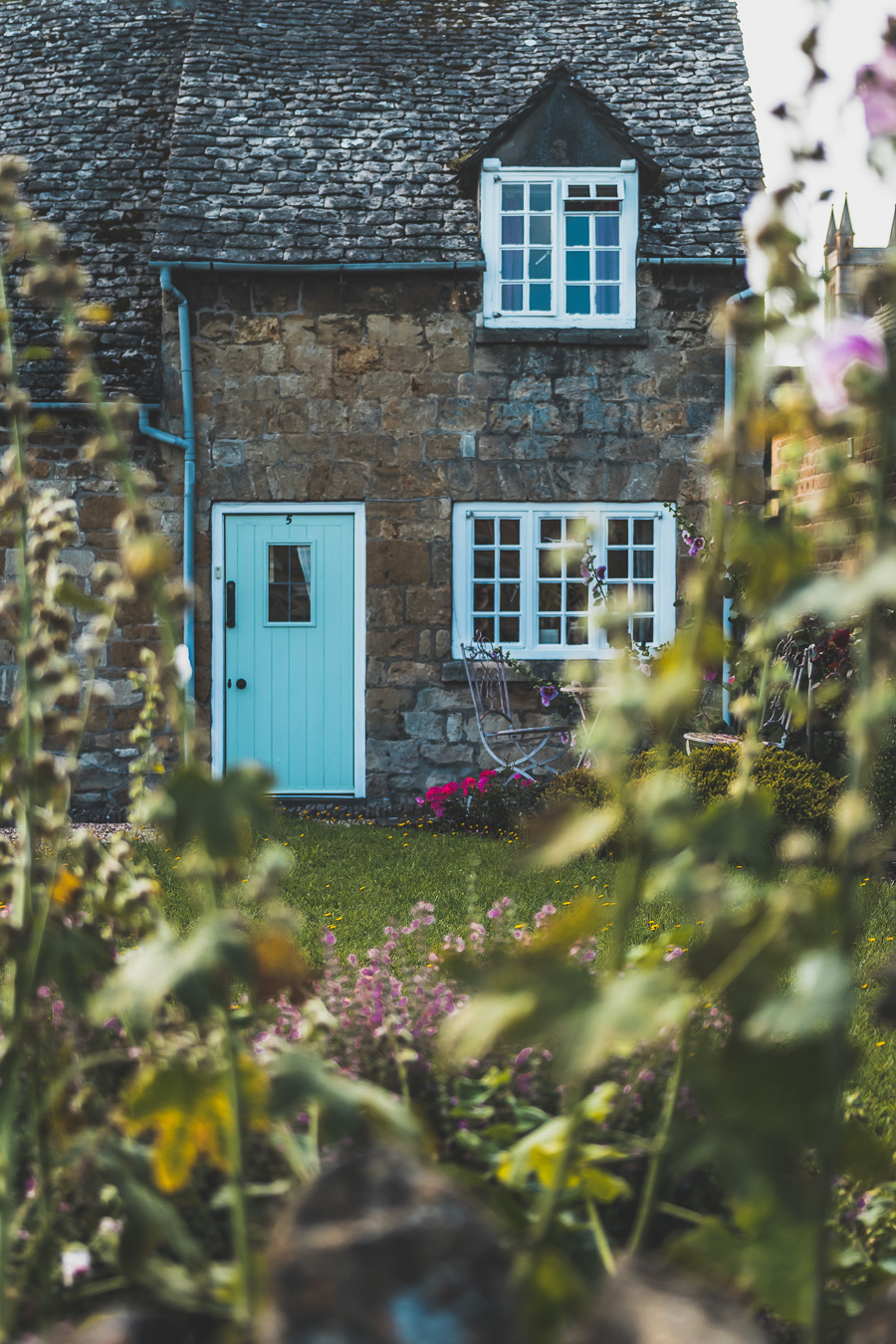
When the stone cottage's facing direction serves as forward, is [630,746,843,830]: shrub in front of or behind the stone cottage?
in front

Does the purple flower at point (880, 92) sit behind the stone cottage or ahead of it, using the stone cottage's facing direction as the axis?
ahead

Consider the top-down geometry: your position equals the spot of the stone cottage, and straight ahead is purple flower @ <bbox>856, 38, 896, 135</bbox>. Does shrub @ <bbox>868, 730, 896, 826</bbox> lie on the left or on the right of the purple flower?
left

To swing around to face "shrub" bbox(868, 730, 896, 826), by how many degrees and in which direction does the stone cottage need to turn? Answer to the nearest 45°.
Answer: approximately 45° to its left

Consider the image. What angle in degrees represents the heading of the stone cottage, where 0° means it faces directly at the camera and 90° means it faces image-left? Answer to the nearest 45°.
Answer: approximately 0°

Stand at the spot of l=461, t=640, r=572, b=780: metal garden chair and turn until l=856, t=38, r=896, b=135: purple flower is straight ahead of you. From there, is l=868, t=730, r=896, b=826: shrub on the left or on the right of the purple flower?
left
